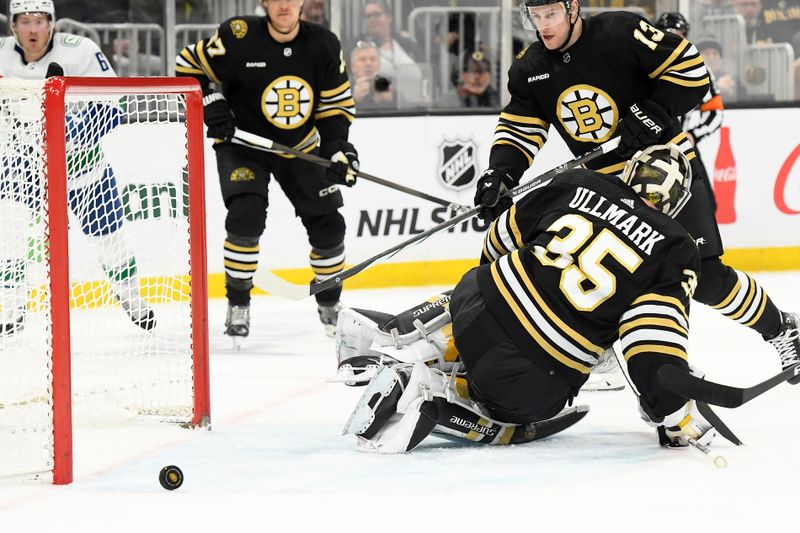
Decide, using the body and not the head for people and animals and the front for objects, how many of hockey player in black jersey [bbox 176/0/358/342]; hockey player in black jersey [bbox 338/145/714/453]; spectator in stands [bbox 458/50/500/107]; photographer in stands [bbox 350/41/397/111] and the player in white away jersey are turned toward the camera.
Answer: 4

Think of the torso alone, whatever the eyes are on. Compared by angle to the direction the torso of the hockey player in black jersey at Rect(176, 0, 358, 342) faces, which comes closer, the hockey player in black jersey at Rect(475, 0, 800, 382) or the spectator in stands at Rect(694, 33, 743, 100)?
the hockey player in black jersey

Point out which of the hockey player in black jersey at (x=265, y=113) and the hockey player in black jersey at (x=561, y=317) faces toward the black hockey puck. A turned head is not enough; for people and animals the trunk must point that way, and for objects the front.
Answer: the hockey player in black jersey at (x=265, y=113)

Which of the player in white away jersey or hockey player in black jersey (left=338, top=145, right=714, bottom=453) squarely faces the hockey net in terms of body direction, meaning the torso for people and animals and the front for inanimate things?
the player in white away jersey

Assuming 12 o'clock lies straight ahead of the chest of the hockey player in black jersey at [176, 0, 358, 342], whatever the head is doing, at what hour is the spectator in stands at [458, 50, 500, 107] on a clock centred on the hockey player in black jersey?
The spectator in stands is roughly at 7 o'clock from the hockey player in black jersey.

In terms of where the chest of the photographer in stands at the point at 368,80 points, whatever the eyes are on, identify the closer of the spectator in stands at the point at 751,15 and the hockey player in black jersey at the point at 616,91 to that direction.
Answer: the hockey player in black jersey

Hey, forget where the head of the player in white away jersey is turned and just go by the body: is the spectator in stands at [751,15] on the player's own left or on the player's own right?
on the player's own left

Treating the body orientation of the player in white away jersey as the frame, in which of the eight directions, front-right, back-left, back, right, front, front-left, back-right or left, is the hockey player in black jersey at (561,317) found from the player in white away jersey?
front-left

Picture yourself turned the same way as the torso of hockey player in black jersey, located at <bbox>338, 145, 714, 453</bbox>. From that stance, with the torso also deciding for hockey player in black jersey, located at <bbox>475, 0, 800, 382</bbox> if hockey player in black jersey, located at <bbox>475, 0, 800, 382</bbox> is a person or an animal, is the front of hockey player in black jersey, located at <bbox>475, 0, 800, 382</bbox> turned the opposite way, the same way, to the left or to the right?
the opposite way
